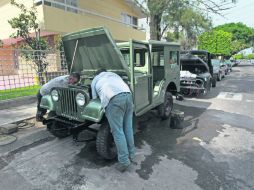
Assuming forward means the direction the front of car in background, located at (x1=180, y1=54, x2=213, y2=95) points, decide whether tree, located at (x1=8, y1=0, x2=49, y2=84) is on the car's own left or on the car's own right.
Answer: on the car's own right

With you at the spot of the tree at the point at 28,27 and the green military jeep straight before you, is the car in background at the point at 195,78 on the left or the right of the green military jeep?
left

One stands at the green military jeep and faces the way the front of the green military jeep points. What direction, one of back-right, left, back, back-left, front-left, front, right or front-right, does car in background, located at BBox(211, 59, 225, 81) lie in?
back

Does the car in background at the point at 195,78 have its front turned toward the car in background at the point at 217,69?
no

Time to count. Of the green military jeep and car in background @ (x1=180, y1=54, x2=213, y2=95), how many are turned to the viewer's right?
0

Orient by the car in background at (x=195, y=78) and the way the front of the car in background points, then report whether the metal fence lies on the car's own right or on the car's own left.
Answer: on the car's own right

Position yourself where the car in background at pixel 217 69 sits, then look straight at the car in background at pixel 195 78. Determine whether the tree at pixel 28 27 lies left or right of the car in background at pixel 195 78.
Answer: right

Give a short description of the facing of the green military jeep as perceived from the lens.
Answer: facing the viewer and to the left of the viewer

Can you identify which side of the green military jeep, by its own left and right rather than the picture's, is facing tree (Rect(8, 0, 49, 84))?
right

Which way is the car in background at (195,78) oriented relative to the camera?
toward the camera

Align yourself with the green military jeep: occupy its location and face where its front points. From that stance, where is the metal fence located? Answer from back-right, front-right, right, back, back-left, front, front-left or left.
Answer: right

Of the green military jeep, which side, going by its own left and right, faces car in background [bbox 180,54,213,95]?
back

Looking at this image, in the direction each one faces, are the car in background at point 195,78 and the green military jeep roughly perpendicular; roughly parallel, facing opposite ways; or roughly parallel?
roughly parallel
